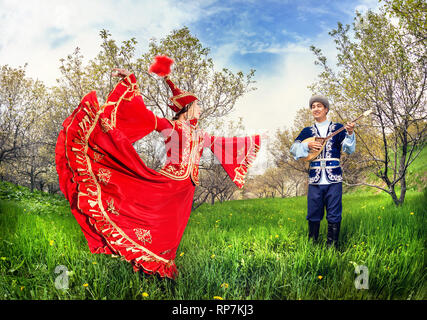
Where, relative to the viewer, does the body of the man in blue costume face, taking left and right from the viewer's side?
facing the viewer

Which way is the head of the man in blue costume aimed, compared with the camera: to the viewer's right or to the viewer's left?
to the viewer's left

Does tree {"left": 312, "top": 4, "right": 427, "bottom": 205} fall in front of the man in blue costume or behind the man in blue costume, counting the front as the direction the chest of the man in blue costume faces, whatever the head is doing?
behind
